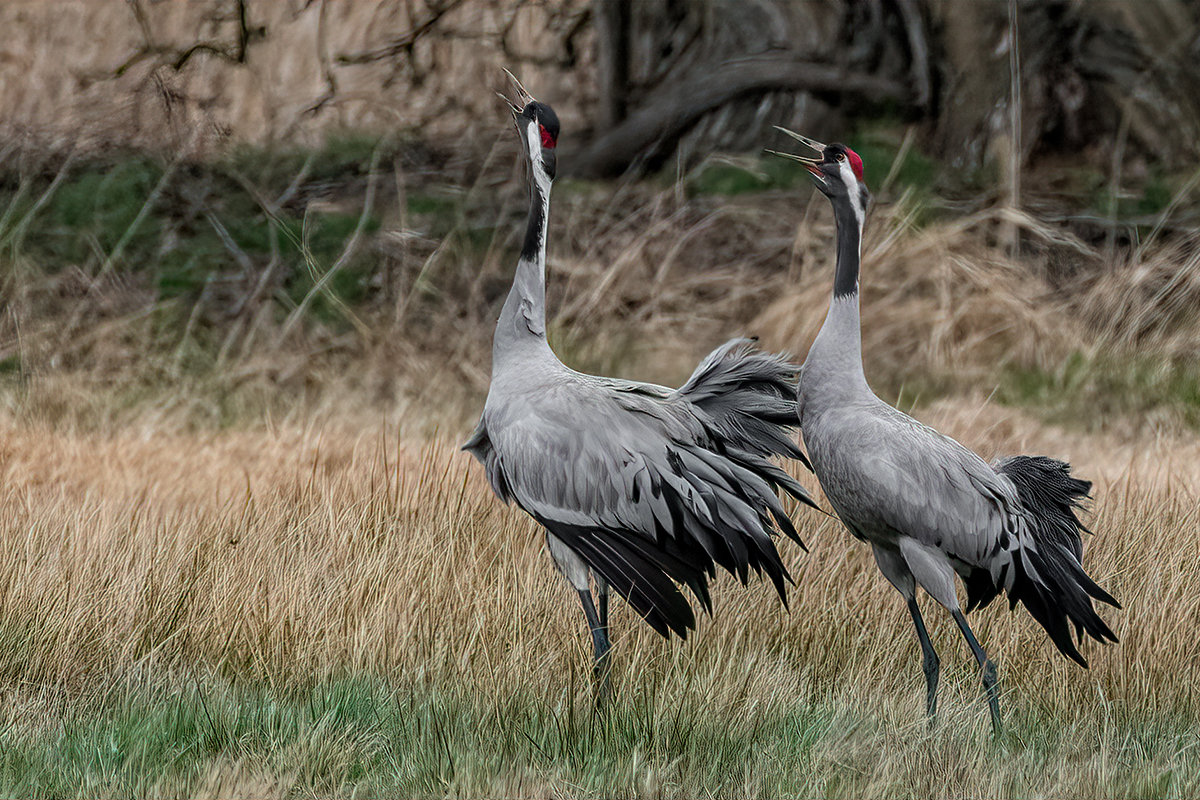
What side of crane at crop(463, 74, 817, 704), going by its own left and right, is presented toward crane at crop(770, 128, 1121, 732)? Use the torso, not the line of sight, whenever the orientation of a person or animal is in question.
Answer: back

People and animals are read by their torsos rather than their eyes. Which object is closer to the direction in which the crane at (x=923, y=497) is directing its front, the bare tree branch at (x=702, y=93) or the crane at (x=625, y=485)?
the crane

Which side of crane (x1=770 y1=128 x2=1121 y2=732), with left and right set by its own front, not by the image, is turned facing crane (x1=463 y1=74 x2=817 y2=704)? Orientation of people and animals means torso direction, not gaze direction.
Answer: front

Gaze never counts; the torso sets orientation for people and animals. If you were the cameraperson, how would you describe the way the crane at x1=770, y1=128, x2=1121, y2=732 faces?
facing to the left of the viewer

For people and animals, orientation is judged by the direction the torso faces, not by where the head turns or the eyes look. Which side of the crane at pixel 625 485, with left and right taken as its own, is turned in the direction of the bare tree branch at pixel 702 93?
right

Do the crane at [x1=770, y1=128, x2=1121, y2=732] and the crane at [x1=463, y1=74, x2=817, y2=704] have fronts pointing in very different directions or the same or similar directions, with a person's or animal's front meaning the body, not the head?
same or similar directions

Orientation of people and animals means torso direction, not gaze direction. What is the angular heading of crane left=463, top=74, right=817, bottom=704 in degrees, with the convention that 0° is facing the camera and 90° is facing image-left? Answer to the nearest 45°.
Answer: approximately 90°

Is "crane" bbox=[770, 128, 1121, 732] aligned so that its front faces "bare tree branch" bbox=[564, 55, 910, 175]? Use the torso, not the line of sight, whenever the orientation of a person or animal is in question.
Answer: no

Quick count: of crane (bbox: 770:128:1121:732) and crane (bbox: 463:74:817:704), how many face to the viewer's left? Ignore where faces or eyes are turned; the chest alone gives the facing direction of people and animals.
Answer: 2
